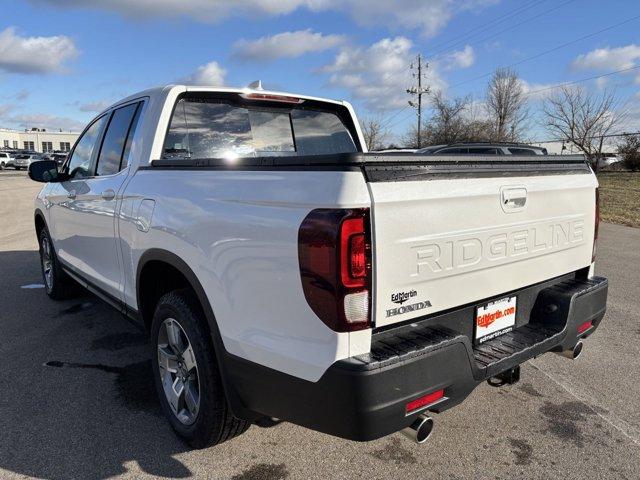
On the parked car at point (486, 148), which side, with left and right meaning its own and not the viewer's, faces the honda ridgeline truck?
left

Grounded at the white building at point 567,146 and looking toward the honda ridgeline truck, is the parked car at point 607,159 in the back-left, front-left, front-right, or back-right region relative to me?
front-left

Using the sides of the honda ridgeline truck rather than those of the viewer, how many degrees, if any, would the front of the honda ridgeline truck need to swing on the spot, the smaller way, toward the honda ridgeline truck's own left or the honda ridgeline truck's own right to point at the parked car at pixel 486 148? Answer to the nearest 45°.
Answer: approximately 45° to the honda ridgeline truck's own right

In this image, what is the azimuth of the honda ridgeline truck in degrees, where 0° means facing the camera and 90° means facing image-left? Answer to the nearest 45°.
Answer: approximately 135°

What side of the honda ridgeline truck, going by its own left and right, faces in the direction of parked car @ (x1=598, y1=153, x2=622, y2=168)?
right

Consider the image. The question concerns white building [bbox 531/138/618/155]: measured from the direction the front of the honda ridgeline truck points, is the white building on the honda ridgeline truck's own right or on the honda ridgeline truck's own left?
on the honda ridgeline truck's own right

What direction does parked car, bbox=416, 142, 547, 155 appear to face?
to the viewer's left

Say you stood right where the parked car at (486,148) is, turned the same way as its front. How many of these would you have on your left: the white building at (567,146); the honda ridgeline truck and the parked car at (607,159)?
1

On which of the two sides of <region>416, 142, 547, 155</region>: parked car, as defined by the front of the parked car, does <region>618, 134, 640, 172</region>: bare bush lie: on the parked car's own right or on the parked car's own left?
on the parked car's own right

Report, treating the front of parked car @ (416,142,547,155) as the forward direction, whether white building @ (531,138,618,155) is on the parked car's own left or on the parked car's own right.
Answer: on the parked car's own right
